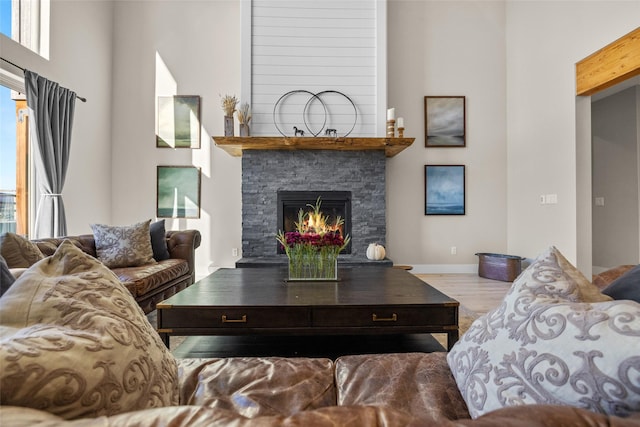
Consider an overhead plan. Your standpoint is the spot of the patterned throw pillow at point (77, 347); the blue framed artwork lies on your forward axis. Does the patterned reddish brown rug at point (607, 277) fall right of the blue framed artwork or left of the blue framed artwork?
right

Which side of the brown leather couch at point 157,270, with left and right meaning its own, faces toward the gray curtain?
back

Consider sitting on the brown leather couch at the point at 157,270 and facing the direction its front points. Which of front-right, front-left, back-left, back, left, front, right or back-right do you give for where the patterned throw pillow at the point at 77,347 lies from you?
front-right

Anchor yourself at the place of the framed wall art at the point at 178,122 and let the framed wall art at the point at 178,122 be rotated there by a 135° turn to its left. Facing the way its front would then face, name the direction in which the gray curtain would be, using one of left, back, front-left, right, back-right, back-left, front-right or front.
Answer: back

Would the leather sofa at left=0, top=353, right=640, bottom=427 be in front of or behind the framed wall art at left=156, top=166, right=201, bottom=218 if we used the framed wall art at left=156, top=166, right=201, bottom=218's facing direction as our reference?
in front

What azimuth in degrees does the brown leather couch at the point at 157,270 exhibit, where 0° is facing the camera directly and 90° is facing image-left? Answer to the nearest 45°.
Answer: approximately 315°

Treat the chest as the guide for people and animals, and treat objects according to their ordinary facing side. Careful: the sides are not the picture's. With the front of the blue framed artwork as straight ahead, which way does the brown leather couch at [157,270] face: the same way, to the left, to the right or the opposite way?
to the left

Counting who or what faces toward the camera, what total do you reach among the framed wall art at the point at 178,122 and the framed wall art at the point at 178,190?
2

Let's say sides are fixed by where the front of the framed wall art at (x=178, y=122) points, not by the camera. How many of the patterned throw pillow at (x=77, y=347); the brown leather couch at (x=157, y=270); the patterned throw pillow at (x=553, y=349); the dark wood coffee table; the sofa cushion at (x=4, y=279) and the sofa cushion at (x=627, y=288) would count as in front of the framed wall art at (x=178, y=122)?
6

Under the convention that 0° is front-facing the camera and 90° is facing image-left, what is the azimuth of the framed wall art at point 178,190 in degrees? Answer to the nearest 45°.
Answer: approximately 0°
